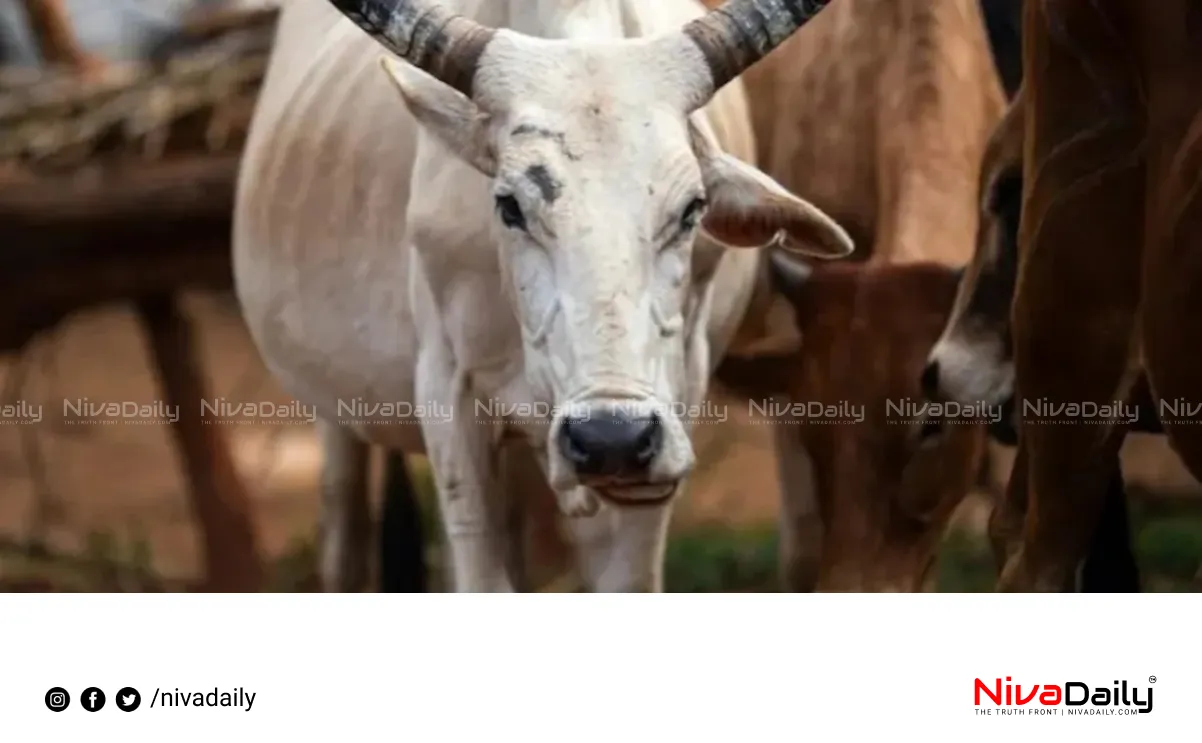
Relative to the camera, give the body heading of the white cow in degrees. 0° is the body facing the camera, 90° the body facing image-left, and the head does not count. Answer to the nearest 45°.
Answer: approximately 0°

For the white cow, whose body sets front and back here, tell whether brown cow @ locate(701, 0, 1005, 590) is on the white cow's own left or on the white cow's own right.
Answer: on the white cow's own left

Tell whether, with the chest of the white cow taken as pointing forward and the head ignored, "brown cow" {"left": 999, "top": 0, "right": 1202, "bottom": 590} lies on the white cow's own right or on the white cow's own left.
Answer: on the white cow's own left
